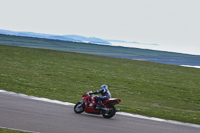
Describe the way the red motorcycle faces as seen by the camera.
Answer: facing to the left of the viewer
